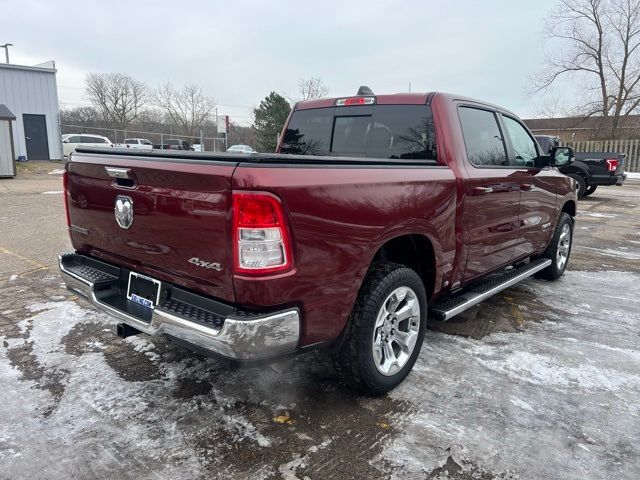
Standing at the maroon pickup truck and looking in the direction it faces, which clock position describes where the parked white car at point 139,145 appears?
The parked white car is roughly at 9 o'clock from the maroon pickup truck.

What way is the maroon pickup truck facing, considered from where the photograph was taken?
facing away from the viewer and to the right of the viewer

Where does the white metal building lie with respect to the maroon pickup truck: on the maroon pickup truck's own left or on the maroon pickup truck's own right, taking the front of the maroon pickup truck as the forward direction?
on the maroon pickup truck's own left
